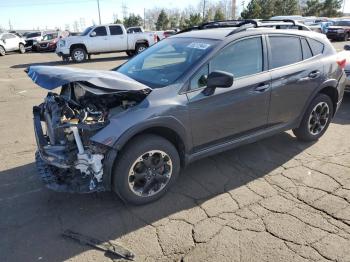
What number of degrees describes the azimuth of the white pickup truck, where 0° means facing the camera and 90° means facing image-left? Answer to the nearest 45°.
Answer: approximately 45°

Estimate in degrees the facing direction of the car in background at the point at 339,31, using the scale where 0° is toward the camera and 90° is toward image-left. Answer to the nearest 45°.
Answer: approximately 45°

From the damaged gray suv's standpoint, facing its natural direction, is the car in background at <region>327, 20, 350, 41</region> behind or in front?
behind

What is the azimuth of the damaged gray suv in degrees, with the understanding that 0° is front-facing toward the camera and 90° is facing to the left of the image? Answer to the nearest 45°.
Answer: approximately 45°

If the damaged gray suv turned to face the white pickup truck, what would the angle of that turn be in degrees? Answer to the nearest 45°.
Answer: approximately 135° to its right

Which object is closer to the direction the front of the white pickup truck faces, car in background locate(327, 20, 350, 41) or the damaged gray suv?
the damaged gray suv
